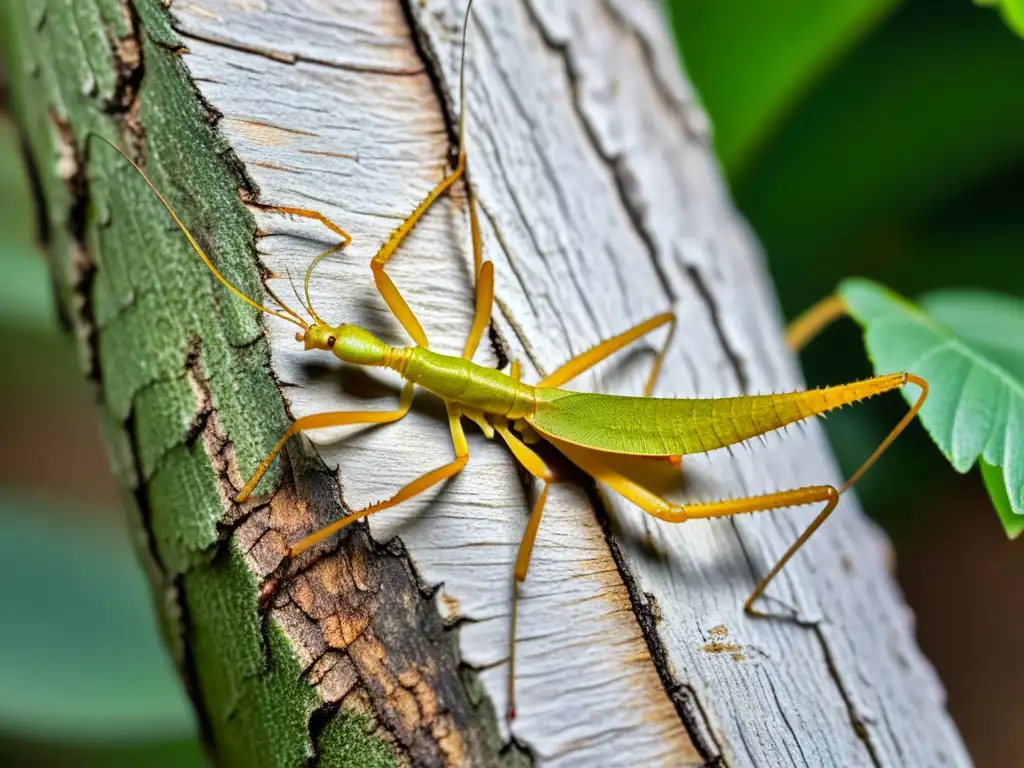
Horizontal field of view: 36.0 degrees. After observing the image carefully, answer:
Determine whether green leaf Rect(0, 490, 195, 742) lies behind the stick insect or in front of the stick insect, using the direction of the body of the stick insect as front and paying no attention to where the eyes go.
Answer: in front

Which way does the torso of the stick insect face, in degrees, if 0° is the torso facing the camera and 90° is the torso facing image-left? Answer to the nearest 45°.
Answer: approximately 90°
